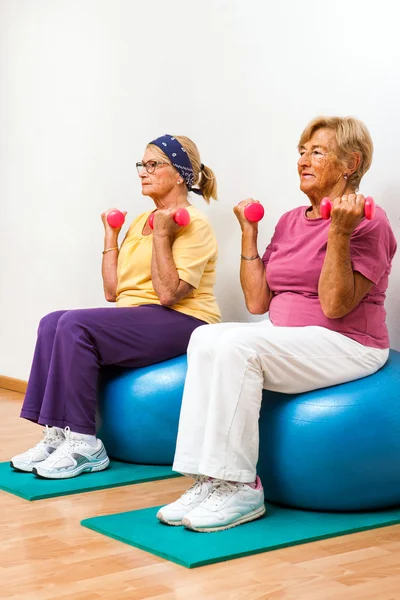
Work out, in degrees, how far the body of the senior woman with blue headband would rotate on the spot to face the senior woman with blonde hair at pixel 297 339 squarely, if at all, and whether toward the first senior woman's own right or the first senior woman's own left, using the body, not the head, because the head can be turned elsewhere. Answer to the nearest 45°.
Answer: approximately 90° to the first senior woman's own left

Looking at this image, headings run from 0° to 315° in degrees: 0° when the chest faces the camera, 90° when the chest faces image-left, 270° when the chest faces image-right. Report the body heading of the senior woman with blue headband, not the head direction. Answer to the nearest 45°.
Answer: approximately 45°

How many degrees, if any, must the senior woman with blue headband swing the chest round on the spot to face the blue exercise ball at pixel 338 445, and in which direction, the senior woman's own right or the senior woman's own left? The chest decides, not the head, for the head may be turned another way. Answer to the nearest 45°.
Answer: approximately 90° to the senior woman's own left

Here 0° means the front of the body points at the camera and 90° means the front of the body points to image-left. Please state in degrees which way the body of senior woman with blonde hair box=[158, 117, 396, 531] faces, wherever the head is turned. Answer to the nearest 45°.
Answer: approximately 45°
